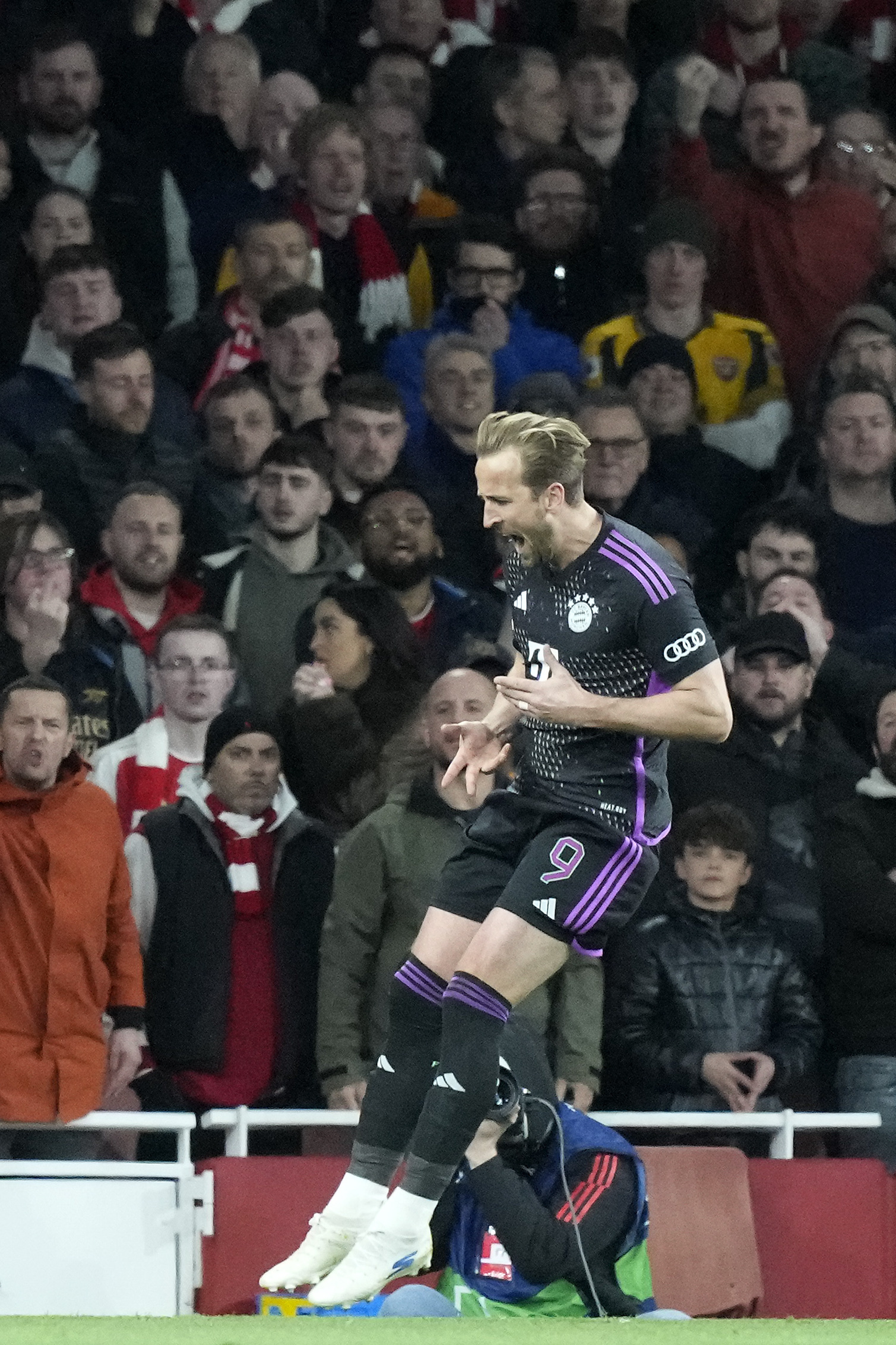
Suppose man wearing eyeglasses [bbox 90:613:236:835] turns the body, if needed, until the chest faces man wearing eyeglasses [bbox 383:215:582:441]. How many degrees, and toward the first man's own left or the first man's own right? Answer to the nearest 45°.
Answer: approximately 135° to the first man's own left

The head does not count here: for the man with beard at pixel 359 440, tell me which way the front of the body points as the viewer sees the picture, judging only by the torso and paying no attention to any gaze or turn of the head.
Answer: toward the camera

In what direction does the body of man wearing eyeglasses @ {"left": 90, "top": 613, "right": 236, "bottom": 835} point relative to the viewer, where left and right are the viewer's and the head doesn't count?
facing the viewer

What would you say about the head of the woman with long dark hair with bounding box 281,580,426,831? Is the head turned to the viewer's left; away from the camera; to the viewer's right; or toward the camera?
to the viewer's left

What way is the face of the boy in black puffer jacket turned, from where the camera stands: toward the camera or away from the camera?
toward the camera

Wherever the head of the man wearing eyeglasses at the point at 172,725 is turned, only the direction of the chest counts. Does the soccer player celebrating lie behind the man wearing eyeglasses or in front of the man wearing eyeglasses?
in front

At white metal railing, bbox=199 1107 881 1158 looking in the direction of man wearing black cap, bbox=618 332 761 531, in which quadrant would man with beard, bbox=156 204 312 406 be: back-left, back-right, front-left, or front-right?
front-left

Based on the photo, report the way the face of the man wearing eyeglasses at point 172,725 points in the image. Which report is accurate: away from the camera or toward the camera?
toward the camera

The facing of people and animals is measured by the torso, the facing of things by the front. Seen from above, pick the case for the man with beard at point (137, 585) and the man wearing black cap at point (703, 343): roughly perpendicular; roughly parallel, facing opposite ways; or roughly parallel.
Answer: roughly parallel

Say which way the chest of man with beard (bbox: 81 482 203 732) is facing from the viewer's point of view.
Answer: toward the camera

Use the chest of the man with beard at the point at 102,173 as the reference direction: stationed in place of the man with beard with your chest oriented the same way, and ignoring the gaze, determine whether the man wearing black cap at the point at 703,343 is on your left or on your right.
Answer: on your left

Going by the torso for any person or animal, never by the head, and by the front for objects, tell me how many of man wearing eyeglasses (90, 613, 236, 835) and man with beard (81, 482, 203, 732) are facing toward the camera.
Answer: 2

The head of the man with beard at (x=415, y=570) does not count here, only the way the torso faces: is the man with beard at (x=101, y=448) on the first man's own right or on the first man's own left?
on the first man's own right

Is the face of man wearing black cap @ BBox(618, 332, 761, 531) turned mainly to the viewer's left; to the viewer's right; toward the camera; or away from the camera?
toward the camera

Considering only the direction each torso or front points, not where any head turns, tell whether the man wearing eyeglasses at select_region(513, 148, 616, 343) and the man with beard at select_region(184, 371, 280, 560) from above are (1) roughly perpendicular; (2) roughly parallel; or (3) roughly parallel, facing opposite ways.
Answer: roughly parallel

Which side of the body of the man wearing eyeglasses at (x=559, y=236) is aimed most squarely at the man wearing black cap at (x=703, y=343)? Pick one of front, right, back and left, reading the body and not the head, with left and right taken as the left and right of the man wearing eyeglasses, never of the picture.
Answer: front

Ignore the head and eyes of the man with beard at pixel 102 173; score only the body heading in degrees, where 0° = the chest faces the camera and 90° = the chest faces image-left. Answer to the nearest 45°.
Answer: approximately 0°
